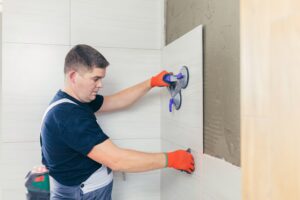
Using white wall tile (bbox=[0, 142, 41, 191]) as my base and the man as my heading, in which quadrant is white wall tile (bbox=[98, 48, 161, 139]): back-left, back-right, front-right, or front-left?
front-left

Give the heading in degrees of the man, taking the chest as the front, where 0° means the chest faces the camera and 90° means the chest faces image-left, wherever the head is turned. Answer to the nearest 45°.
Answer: approximately 270°

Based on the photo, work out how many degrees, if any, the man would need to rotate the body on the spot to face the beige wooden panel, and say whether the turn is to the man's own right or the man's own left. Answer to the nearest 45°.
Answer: approximately 45° to the man's own right

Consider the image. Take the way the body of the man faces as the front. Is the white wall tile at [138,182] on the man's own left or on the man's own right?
on the man's own left

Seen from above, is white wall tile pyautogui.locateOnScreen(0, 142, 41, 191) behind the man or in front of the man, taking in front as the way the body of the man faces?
behind
